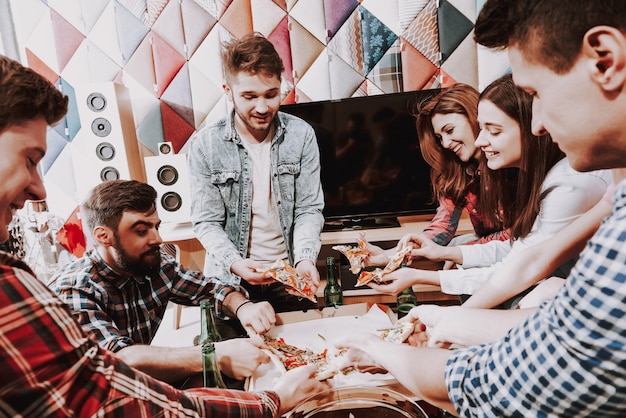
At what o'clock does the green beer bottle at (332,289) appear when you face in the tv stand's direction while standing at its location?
The green beer bottle is roughly at 12 o'clock from the tv stand.

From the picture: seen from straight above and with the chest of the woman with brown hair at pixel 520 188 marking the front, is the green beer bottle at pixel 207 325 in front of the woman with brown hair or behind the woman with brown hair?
in front

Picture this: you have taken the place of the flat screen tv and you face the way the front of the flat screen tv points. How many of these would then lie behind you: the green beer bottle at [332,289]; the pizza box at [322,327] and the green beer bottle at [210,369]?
0

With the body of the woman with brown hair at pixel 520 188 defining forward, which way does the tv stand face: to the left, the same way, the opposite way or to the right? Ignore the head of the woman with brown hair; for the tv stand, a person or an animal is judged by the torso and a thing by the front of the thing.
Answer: to the left

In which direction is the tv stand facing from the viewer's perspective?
toward the camera

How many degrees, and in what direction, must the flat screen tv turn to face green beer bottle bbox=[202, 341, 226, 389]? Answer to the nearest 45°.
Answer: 0° — it already faces it

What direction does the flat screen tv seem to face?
toward the camera

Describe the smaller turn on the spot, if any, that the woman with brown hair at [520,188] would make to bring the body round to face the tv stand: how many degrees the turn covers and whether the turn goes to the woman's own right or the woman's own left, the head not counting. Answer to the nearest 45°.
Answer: approximately 45° to the woman's own right

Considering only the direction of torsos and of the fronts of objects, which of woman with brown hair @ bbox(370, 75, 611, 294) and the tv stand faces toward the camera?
the tv stand

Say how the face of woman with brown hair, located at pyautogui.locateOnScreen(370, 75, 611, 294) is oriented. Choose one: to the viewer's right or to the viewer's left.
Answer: to the viewer's left

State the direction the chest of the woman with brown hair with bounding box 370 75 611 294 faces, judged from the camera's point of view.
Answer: to the viewer's left

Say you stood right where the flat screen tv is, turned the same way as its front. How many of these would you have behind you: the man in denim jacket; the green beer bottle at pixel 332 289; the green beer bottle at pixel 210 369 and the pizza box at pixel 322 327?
0

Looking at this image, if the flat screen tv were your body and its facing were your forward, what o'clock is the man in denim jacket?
The man in denim jacket is roughly at 1 o'clock from the flat screen tv.

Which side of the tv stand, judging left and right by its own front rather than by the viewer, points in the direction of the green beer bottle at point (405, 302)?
front

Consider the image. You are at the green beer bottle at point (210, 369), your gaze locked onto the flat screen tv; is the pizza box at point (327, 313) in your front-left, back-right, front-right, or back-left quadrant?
front-right

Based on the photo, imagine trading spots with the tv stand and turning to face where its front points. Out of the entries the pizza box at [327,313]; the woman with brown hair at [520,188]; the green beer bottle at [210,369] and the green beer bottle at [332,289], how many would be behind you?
0

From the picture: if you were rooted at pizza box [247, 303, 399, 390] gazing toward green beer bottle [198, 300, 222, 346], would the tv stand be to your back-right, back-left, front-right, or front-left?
back-right
